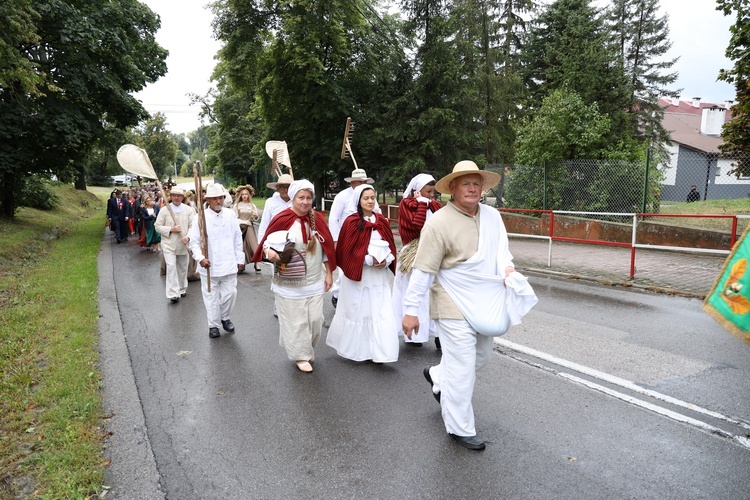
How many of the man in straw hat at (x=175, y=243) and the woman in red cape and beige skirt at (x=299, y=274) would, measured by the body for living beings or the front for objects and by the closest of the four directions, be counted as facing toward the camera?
2

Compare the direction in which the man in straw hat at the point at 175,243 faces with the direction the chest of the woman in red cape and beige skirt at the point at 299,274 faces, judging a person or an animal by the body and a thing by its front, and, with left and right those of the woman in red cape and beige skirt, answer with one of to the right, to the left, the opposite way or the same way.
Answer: the same way

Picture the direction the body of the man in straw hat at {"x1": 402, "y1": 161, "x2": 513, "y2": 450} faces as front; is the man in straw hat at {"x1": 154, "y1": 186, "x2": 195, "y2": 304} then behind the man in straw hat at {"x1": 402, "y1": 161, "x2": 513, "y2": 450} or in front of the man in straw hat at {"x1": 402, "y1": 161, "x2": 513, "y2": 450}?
behind

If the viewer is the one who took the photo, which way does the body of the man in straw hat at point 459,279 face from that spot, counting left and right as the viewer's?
facing the viewer and to the right of the viewer

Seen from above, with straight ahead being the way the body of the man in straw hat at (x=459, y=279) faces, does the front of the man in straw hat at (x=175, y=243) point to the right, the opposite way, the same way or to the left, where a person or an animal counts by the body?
the same way

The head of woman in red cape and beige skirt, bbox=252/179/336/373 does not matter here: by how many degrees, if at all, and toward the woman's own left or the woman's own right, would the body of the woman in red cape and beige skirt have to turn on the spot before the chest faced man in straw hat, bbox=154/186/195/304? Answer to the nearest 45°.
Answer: approximately 135° to the woman's own right

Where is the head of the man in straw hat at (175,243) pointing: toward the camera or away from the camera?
toward the camera

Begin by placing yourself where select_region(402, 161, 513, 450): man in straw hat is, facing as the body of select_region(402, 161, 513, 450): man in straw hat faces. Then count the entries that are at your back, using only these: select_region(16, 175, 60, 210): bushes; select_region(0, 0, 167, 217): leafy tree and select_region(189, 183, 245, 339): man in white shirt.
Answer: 3

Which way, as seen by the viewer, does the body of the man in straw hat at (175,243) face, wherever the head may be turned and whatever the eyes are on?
toward the camera

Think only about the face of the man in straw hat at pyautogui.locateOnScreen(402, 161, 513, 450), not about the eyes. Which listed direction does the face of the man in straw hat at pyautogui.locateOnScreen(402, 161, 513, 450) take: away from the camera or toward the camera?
toward the camera

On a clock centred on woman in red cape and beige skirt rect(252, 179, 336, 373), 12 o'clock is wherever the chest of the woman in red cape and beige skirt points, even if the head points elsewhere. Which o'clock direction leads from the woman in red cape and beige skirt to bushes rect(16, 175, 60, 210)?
The bushes is roughly at 5 o'clock from the woman in red cape and beige skirt.

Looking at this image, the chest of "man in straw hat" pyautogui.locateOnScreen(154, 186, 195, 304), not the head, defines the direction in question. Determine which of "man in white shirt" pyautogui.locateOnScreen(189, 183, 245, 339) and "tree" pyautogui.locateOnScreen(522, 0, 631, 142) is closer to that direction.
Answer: the man in white shirt

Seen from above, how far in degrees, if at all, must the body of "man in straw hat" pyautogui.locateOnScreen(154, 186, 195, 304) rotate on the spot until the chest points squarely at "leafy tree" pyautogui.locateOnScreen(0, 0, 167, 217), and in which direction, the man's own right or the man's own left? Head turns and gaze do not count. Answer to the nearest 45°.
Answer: approximately 180°

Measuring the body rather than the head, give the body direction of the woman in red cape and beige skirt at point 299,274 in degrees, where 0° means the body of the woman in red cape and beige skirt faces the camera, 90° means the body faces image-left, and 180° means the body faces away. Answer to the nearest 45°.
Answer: approximately 0°

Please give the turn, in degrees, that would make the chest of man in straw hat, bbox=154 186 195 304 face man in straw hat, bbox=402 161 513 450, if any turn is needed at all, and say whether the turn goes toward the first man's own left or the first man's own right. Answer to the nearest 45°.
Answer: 0° — they already face them

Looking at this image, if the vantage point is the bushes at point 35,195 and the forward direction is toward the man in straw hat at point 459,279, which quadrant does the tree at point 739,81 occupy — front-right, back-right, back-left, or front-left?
front-left
